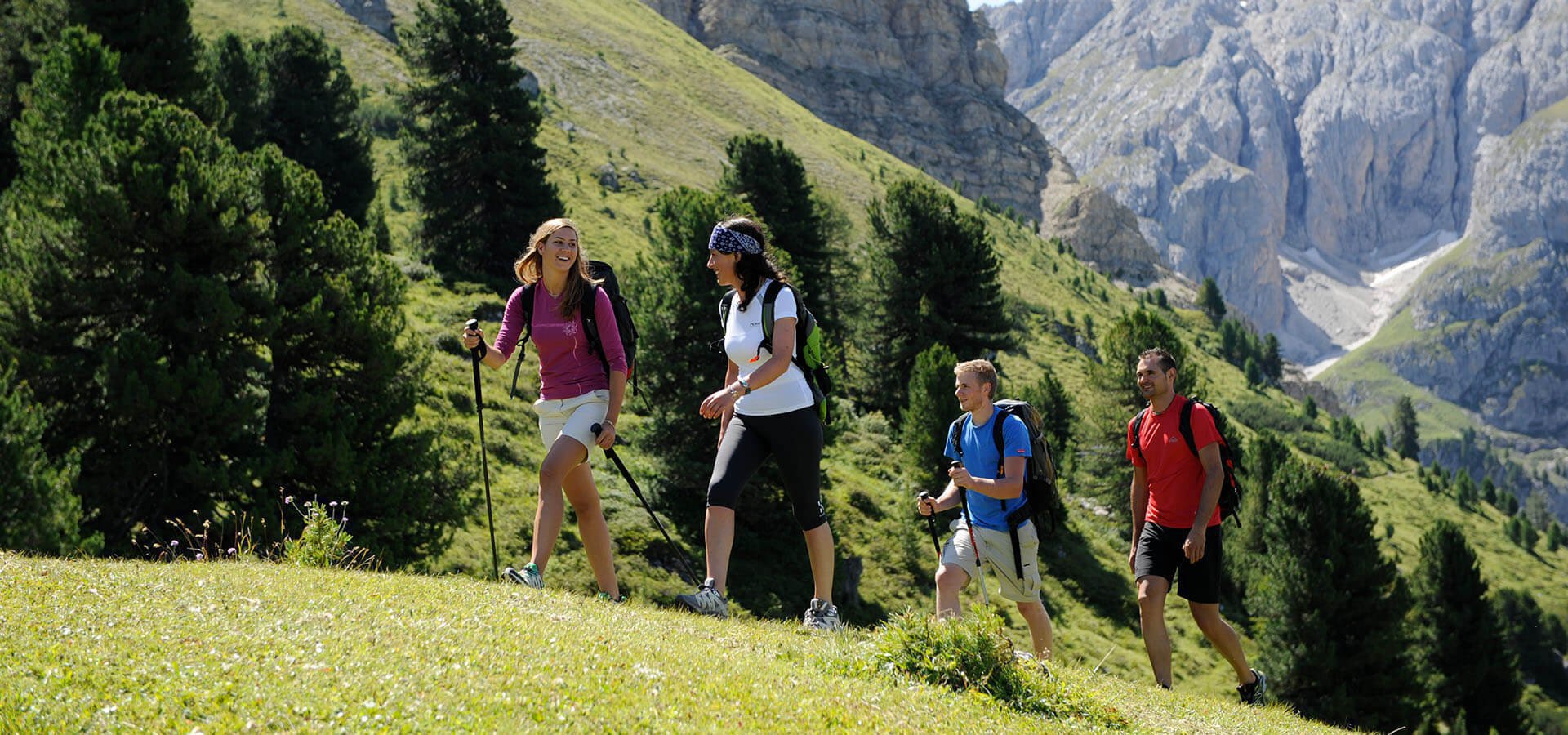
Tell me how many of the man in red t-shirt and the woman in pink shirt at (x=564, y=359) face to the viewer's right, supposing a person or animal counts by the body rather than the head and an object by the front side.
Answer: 0

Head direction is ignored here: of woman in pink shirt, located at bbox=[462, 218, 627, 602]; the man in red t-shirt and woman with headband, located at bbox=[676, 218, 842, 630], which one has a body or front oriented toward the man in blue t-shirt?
the man in red t-shirt

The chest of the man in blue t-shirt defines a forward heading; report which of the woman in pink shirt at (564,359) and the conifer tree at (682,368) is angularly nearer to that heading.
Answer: the woman in pink shirt

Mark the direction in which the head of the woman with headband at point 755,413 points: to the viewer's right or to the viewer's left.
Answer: to the viewer's left

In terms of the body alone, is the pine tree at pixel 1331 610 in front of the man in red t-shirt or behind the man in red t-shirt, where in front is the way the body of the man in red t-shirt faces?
behind

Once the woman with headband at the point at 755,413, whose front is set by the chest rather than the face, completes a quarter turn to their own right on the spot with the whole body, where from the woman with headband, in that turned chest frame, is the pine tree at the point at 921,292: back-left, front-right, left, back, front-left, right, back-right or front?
front-right

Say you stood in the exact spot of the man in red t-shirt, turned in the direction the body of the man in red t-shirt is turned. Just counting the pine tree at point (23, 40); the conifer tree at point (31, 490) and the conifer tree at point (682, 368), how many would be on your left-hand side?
0

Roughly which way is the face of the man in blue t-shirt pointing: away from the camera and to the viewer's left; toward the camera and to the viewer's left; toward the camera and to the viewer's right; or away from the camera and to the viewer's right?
toward the camera and to the viewer's left

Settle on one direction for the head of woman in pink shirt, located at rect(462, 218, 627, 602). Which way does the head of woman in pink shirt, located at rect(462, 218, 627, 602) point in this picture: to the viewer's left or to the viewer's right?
to the viewer's right

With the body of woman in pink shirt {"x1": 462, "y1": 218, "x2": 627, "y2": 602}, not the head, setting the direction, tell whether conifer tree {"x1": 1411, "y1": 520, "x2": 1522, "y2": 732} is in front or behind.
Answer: behind

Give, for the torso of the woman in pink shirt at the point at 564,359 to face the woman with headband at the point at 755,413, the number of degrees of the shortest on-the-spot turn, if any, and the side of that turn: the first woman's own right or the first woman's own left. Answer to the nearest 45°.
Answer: approximately 135° to the first woman's own left

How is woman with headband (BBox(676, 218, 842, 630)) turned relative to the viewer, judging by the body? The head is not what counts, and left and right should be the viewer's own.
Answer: facing the viewer and to the left of the viewer

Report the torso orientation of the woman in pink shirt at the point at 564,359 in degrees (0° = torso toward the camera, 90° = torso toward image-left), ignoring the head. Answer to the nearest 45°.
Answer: approximately 45°

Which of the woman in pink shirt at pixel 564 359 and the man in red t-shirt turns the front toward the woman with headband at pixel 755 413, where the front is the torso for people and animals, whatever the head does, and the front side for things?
the man in red t-shirt

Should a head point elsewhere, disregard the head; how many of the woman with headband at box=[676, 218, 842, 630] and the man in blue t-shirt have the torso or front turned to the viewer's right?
0
